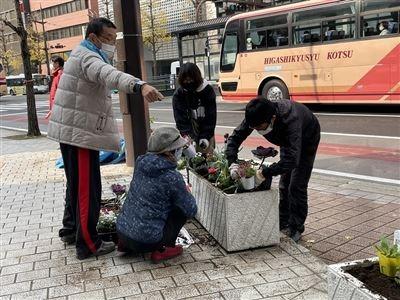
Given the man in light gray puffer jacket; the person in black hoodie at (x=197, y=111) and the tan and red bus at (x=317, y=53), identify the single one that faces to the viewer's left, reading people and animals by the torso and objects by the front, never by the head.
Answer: the tan and red bus

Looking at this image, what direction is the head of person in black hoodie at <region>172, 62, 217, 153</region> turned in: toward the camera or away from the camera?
toward the camera

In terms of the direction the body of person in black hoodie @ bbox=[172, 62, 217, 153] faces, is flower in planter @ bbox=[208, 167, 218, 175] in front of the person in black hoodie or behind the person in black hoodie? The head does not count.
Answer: in front

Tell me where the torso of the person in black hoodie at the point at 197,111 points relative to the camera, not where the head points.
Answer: toward the camera

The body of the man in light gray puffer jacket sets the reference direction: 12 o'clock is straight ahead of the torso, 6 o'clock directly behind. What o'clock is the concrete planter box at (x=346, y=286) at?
The concrete planter box is roughly at 2 o'clock from the man in light gray puffer jacket.

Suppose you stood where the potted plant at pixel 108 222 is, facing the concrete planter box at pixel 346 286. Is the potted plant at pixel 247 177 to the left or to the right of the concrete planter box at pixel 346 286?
left

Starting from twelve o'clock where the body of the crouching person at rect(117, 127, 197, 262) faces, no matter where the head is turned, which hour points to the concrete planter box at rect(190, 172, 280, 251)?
The concrete planter box is roughly at 1 o'clock from the crouching person.

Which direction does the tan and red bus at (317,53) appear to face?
to the viewer's left

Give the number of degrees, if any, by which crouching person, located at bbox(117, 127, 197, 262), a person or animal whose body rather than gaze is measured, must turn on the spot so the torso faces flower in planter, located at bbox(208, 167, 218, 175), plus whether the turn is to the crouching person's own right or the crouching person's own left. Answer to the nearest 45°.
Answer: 0° — they already face it

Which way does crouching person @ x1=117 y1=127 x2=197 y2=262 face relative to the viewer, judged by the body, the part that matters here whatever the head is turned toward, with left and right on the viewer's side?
facing away from the viewer and to the right of the viewer

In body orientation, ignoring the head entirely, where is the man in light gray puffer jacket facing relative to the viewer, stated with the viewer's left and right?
facing to the right of the viewer

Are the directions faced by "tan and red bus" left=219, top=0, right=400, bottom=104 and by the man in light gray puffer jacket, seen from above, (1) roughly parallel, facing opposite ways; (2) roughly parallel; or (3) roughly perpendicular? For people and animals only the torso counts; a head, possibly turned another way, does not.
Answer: roughly parallel, facing opposite ways

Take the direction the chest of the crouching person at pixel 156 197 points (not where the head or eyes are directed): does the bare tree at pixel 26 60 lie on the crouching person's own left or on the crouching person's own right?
on the crouching person's own left

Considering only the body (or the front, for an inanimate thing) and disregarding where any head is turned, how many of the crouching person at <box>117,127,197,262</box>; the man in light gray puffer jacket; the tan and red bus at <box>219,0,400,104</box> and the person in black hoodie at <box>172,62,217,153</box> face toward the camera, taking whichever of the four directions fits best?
1

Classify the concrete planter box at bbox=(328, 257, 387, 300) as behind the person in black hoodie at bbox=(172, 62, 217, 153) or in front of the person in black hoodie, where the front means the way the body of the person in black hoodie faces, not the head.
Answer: in front

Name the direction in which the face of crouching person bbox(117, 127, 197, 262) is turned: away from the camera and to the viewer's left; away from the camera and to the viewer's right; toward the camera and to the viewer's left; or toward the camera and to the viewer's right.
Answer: away from the camera and to the viewer's right
